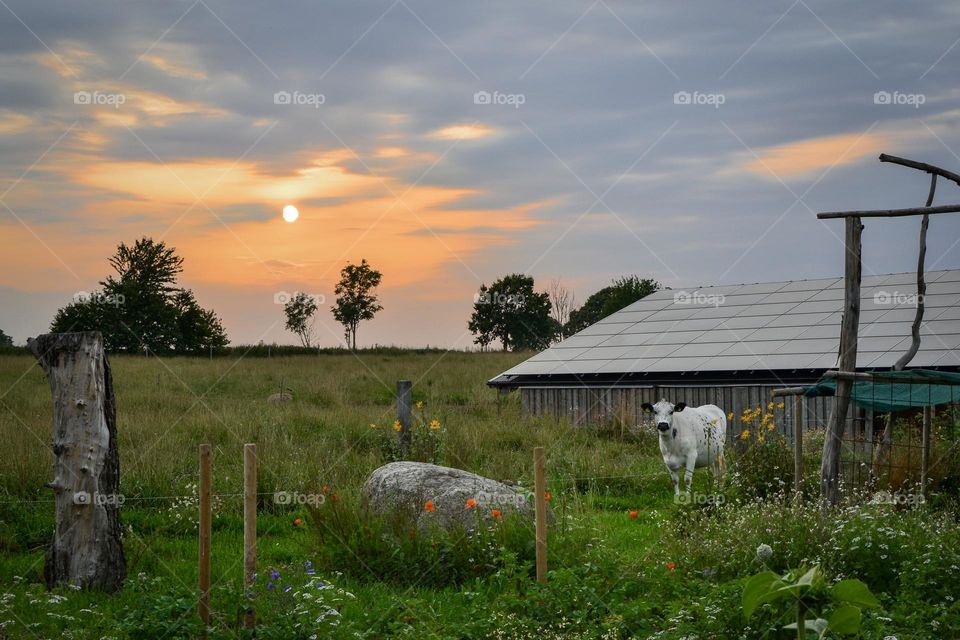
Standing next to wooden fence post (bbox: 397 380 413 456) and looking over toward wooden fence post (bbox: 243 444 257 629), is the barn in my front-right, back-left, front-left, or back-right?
back-left

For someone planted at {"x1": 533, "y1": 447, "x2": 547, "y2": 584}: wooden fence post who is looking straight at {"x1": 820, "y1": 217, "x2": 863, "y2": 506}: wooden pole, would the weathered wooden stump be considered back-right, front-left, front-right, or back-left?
back-left

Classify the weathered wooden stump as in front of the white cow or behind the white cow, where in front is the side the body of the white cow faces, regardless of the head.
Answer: in front

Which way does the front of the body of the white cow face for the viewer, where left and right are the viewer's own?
facing the viewer and to the left of the viewer

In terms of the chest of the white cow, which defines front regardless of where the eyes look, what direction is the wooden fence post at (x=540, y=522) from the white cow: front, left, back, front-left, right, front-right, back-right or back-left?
front-left

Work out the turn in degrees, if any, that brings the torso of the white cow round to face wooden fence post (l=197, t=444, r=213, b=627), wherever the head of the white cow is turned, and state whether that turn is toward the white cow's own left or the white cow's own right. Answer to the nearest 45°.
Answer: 0° — it already faces it

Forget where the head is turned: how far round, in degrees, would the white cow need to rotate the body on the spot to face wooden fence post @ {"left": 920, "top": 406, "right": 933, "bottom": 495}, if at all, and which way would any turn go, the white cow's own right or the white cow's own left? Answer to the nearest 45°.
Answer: approximately 90° to the white cow's own left

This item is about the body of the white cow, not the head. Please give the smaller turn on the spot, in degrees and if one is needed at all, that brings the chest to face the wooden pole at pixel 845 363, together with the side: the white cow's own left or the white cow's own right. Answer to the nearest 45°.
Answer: approximately 90° to the white cow's own left

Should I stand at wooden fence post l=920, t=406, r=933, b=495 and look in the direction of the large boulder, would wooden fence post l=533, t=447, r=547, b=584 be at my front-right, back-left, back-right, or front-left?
front-left

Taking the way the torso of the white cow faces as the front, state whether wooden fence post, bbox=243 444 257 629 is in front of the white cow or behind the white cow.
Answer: in front

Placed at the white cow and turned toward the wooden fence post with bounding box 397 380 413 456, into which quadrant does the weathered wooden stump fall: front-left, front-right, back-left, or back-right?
front-left

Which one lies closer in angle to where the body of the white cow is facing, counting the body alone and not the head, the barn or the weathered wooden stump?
the weathered wooden stump

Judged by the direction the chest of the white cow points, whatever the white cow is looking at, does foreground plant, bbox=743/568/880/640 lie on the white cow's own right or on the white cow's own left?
on the white cow's own left

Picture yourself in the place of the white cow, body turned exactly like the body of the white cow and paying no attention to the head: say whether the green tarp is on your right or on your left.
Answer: on your left

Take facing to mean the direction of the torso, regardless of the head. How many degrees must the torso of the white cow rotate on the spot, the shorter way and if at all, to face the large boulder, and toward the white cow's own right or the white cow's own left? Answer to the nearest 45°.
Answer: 0° — it already faces it
